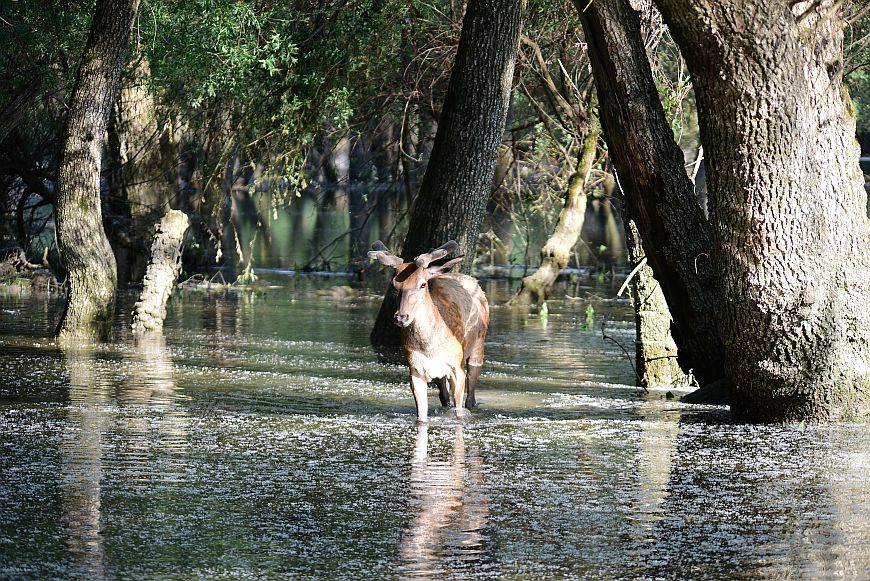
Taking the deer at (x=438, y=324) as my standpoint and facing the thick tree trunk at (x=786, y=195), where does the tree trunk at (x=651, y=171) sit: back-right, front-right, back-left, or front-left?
front-left

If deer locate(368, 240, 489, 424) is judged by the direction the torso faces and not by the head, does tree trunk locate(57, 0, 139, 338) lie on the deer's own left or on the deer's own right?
on the deer's own right

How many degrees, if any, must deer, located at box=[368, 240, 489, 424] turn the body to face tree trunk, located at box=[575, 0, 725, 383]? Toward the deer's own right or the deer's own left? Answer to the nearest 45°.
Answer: approximately 180°

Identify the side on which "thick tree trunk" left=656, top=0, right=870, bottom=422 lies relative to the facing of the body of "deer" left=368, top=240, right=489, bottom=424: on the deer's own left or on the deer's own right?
on the deer's own left

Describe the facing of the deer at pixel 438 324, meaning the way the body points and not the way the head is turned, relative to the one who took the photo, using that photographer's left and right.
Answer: facing the viewer and to the left of the viewer

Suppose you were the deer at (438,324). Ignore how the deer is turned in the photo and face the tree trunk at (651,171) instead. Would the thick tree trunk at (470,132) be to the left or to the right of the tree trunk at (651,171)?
left

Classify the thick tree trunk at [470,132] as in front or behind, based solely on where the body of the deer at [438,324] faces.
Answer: behind

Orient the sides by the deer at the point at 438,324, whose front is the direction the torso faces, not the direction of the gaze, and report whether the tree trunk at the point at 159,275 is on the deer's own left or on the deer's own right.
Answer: on the deer's own right

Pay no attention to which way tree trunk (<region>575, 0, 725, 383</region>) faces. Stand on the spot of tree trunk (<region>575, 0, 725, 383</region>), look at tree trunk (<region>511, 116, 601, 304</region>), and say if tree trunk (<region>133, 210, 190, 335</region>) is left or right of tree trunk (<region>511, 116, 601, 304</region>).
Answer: left

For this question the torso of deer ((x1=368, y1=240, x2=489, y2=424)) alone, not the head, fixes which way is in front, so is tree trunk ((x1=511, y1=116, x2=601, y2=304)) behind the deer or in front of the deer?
behind
